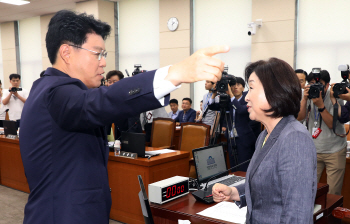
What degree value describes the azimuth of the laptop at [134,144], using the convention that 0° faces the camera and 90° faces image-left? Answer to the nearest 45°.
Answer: approximately 225°

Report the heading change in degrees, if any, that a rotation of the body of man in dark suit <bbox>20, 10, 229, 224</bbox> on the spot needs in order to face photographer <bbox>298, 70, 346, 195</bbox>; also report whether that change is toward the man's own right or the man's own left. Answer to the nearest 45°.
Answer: approximately 45° to the man's own left

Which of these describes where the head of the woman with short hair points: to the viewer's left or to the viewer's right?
to the viewer's left

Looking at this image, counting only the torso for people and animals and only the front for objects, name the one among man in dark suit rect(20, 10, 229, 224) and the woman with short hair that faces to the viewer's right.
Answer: the man in dark suit

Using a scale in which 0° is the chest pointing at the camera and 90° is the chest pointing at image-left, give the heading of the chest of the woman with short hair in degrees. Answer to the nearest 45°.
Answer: approximately 90°

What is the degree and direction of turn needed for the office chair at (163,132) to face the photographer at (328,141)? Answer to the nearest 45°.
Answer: approximately 90° to its left

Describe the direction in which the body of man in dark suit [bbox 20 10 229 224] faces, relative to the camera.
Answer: to the viewer's right

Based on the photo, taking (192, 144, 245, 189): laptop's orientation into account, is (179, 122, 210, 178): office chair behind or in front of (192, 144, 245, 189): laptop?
behind
